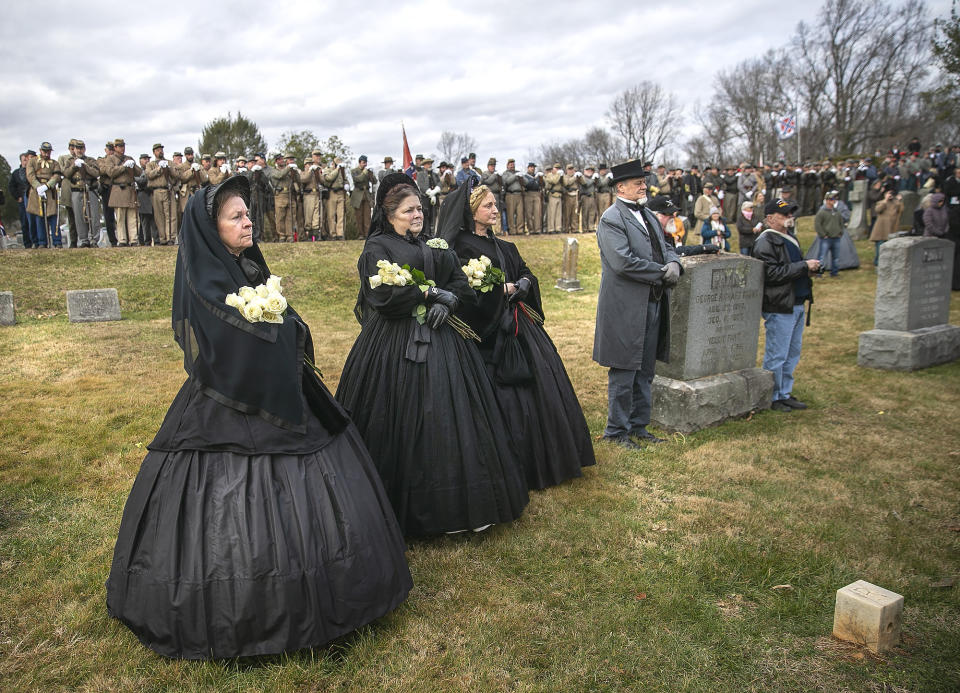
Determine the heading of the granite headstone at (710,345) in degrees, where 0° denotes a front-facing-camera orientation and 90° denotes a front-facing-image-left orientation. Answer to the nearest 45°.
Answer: approximately 315°

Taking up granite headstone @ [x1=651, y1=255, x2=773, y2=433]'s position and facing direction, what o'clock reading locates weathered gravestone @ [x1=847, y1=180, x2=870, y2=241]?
The weathered gravestone is roughly at 8 o'clock from the granite headstone.

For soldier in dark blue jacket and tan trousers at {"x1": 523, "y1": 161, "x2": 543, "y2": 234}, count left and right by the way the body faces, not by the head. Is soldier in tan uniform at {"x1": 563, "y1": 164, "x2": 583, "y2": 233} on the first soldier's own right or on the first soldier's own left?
on the first soldier's own left

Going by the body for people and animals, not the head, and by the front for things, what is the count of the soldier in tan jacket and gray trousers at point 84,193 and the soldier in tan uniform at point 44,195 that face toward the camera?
2

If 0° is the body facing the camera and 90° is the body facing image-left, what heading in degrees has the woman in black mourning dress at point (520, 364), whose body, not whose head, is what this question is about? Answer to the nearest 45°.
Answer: approximately 315°

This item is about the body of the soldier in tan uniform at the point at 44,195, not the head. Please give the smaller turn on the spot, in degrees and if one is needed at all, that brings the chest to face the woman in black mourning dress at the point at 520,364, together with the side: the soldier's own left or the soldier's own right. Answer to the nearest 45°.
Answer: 0° — they already face them

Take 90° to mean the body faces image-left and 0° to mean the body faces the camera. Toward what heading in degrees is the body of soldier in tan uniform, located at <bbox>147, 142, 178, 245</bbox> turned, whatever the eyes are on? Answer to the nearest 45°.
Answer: approximately 315°

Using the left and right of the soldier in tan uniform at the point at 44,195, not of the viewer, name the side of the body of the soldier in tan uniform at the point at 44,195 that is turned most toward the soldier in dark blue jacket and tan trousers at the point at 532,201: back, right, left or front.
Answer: left

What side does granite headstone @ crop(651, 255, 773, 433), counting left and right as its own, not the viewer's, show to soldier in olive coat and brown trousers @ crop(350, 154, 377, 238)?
back

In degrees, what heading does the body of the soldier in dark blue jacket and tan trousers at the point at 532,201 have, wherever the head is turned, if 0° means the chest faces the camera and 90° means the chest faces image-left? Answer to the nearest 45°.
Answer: approximately 0°

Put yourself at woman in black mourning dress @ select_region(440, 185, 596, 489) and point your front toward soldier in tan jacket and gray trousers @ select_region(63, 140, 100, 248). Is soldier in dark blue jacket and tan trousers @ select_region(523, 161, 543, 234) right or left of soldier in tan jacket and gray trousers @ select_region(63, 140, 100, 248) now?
right

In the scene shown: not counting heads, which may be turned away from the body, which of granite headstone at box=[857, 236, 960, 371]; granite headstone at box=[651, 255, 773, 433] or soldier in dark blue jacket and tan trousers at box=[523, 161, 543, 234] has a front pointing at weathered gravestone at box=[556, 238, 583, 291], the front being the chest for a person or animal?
the soldier in dark blue jacket and tan trousers
